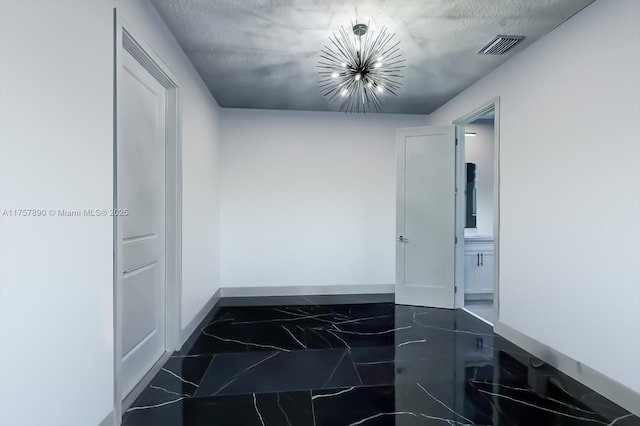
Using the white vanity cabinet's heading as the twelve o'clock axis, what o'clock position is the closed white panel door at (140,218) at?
The closed white panel door is roughly at 1 o'clock from the white vanity cabinet.

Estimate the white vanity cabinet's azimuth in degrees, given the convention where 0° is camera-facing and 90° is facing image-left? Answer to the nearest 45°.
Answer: approximately 0°

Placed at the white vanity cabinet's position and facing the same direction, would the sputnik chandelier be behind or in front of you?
in front

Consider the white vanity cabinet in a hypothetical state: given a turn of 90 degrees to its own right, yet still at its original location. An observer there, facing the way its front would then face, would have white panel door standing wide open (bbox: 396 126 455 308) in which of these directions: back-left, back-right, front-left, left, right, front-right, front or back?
front-left

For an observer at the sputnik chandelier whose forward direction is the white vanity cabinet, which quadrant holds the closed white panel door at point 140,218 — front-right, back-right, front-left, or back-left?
back-left
